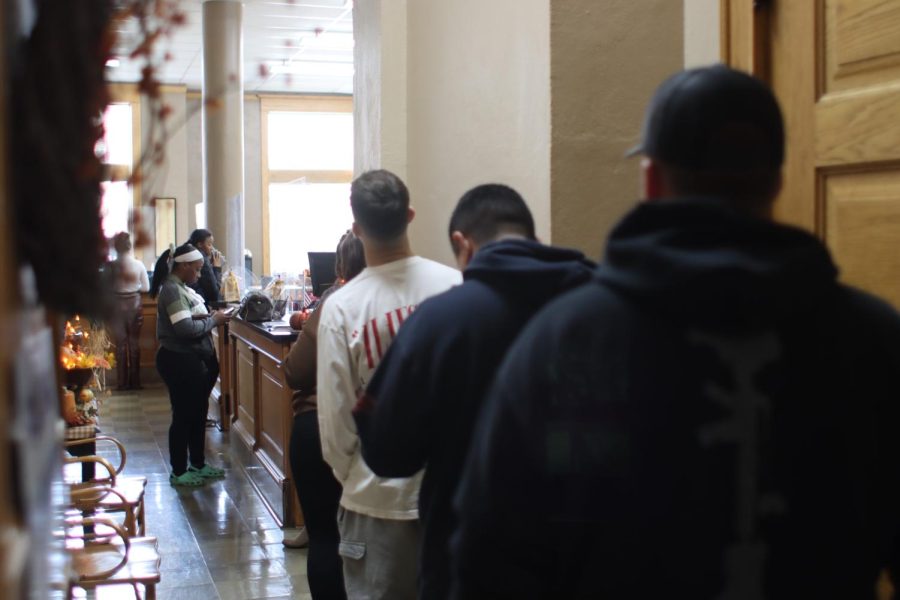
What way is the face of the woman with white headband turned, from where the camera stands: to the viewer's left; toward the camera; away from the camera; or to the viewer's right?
to the viewer's right

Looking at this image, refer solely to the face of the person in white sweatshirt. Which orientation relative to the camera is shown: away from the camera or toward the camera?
away from the camera

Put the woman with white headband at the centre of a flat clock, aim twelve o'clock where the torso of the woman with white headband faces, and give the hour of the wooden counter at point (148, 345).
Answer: The wooden counter is roughly at 9 o'clock from the woman with white headband.

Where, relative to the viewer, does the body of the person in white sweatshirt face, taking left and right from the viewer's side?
facing away from the viewer

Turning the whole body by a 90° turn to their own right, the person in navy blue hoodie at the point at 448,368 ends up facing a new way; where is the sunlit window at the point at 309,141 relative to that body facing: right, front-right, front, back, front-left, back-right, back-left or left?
front-left

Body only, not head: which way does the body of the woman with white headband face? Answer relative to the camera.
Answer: to the viewer's right

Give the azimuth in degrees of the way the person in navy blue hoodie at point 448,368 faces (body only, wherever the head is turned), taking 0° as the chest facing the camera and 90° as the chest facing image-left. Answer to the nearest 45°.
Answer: approximately 135°

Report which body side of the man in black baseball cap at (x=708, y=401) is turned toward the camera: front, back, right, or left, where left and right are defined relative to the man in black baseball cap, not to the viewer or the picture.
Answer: back

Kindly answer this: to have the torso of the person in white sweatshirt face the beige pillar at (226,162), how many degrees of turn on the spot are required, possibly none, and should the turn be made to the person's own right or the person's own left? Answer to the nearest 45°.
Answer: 0° — they already face it

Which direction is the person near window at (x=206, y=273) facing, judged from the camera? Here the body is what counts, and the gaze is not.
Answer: to the viewer's right

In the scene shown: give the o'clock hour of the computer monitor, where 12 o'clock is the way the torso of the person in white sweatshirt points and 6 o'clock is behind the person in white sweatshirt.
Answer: The computer monitor is roughly at 12 o'clock from the person in white sweatshirt.

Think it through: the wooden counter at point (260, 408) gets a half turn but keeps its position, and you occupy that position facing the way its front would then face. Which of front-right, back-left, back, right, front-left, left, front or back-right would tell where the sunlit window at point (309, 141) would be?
front-left
